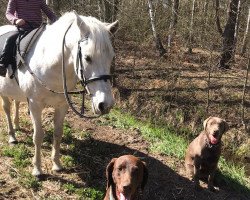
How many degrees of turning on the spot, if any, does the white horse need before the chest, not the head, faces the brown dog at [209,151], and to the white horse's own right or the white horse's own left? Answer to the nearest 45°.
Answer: approximately 45° to the white horse's own left

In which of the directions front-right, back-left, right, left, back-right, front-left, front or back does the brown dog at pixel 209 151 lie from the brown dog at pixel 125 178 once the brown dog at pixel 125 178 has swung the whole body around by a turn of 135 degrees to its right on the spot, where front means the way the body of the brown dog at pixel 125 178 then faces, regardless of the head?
right

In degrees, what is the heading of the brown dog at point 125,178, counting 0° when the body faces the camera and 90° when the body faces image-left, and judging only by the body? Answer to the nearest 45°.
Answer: approximately 0°

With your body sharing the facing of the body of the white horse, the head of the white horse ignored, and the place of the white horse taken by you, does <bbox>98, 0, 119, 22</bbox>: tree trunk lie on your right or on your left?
on your left

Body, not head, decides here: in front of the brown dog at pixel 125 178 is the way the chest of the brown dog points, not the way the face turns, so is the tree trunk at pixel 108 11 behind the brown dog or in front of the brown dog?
behind

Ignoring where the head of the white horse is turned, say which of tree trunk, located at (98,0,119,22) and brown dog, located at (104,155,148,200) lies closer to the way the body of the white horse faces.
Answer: the brown dog

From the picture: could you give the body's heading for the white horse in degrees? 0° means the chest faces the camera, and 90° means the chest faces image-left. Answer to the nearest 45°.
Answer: approximately 315°
